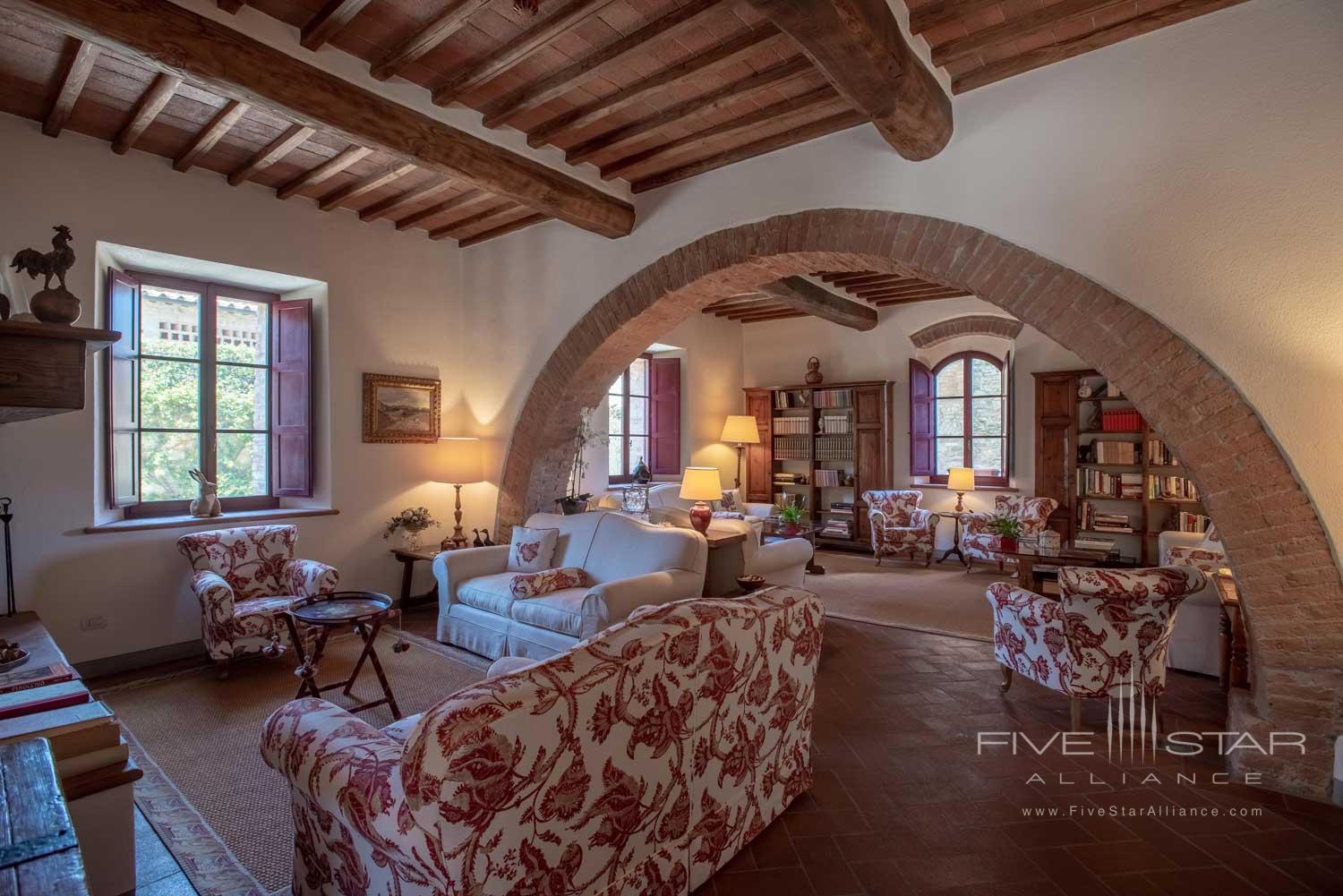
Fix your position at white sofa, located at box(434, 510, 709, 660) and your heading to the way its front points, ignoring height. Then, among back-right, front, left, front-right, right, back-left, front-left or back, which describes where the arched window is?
back

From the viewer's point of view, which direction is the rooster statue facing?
to the viewer's right

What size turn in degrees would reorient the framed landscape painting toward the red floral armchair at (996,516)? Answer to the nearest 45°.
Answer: approximately 45° to its left

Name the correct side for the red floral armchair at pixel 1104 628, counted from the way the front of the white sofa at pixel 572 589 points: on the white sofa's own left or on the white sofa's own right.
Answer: on the white sofa's own left

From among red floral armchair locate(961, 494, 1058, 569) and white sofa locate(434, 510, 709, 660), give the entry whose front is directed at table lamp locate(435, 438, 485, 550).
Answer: the red floral armchair

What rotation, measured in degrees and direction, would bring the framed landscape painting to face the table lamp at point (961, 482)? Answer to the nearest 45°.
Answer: approximately 45° to its left

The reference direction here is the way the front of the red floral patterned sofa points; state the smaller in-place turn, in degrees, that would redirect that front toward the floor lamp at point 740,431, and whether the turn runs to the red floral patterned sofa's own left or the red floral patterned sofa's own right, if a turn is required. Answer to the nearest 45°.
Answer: approximately 45° to the red floral patterned sofa's own right
